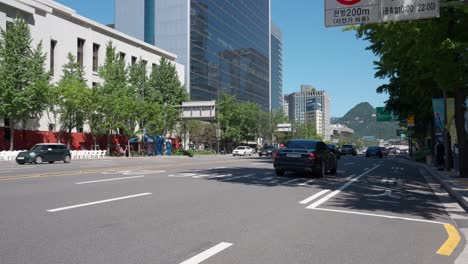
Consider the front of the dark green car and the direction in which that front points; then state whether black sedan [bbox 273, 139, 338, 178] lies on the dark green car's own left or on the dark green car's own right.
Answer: on the dark green car's own left

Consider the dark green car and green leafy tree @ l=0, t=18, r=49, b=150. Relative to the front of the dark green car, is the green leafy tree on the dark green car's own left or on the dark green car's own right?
on the dark green car's own right

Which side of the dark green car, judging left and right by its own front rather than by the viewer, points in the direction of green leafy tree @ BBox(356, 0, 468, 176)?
left

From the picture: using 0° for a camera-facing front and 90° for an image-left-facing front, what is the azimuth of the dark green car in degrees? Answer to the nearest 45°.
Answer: approximately 45°

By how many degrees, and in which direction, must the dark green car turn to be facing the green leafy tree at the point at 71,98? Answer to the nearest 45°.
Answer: approximately 135° to its right
